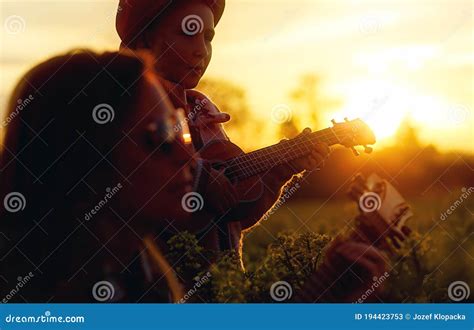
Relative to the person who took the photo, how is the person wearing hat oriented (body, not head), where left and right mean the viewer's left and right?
facing the viewer and to the right of the viewer
